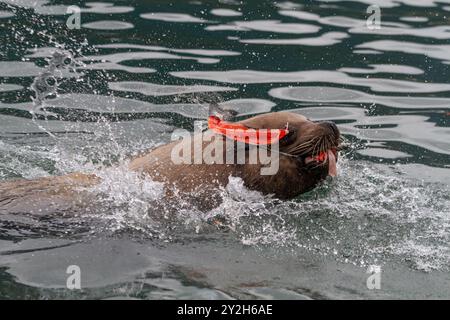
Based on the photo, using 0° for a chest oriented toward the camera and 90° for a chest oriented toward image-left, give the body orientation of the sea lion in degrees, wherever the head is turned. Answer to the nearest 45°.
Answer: approximately 270°
